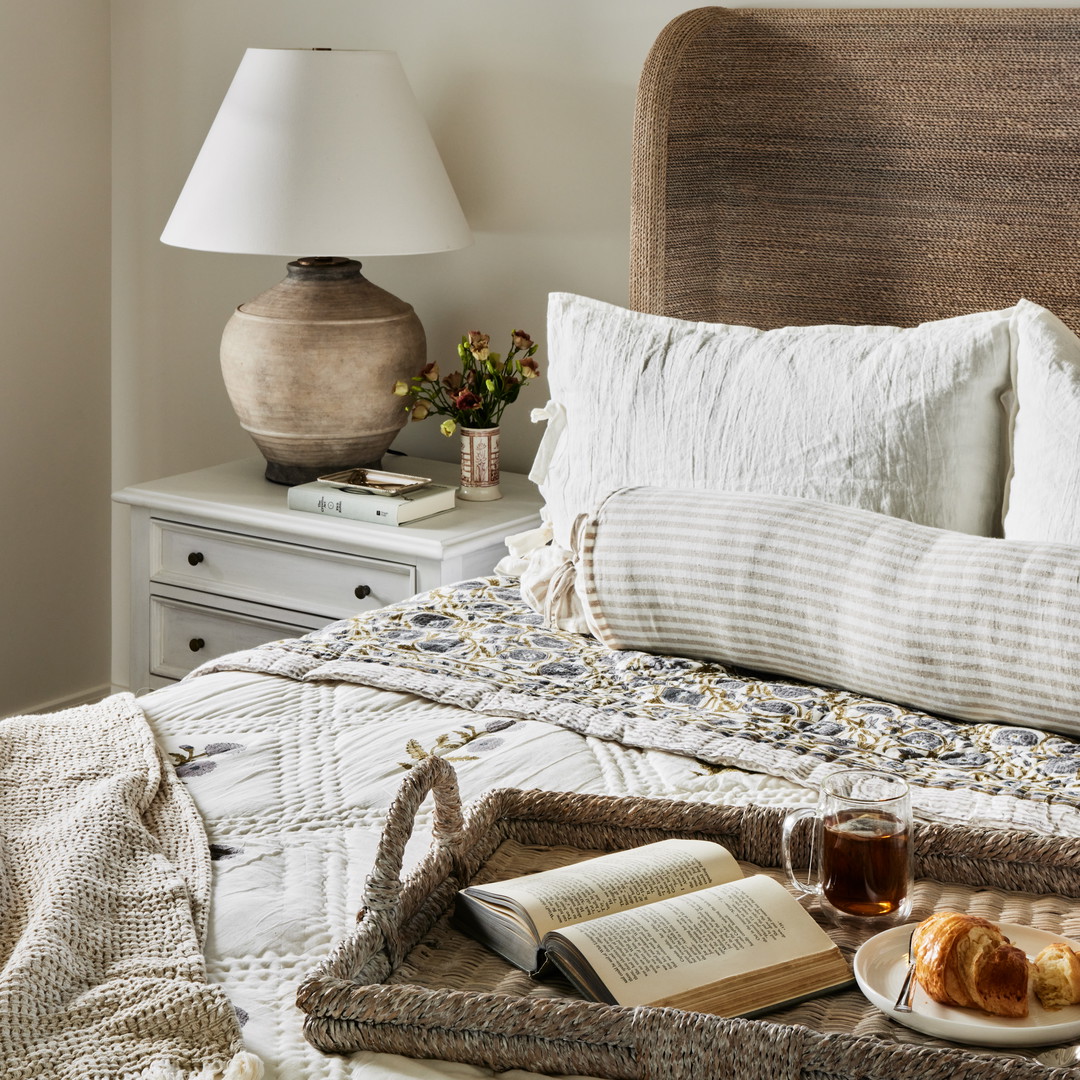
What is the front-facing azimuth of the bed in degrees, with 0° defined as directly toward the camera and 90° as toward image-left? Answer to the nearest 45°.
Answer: approximately 45°

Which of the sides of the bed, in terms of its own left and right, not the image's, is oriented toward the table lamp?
right

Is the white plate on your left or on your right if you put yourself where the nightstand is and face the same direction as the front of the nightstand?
on your left

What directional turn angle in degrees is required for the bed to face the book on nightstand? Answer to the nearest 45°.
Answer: approximately 90° to its right

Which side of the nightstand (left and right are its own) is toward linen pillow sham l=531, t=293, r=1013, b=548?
left

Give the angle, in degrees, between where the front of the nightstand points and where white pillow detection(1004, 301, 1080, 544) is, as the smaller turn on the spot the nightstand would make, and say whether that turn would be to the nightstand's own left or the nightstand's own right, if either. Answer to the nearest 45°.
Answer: approximately 90° to the nightstand's own left

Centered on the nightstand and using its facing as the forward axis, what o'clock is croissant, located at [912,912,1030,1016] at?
The croissant is roughly at 10 o'clock from the nightstand.

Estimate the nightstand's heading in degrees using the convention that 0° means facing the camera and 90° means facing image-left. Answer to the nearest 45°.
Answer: approximately 45°
